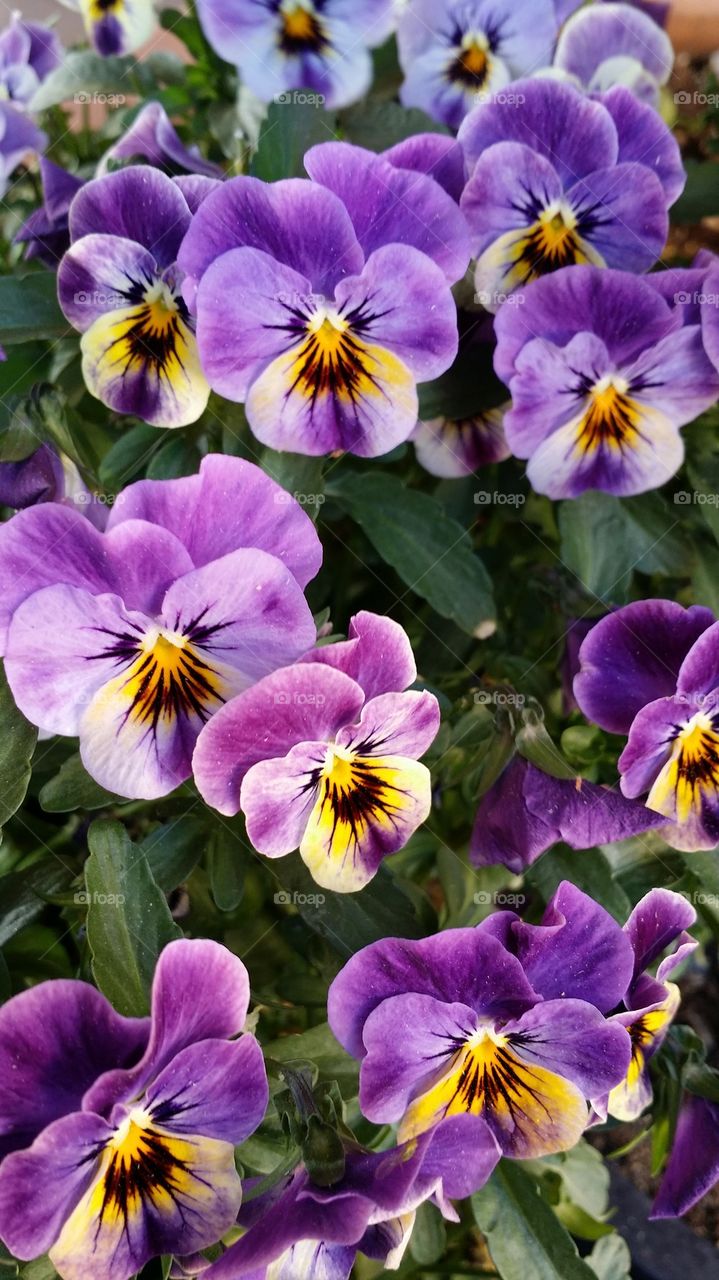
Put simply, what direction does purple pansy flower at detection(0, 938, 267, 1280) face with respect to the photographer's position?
facing the viewer

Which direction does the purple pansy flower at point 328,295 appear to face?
toward the camera

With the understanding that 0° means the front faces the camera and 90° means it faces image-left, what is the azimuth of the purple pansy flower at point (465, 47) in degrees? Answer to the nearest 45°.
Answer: approximately 0°

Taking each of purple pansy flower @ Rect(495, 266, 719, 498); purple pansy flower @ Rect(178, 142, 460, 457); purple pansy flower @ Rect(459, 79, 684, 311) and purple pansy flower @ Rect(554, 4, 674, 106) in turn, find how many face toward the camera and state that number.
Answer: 4

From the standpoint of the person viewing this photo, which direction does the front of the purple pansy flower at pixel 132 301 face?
facing the viewer and to the right of the viewer
